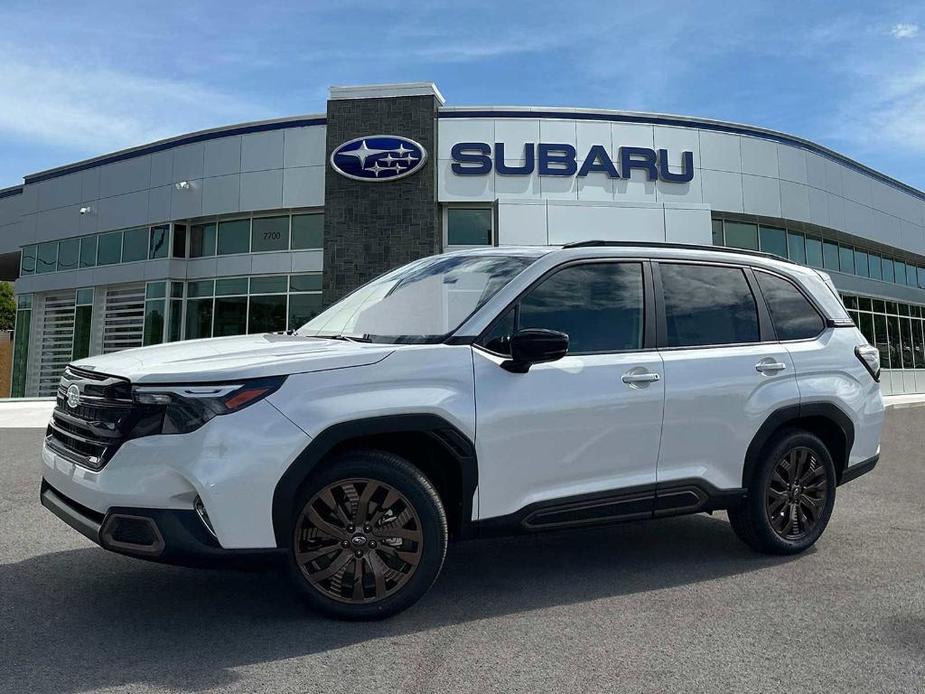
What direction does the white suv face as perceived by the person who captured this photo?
facing the viewer and to the left of the viewer

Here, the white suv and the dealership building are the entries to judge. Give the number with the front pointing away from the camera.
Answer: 0

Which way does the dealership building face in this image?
toward the camera

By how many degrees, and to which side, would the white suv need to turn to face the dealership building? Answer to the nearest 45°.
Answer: approximately 135° to its right

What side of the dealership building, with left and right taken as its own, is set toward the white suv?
front
